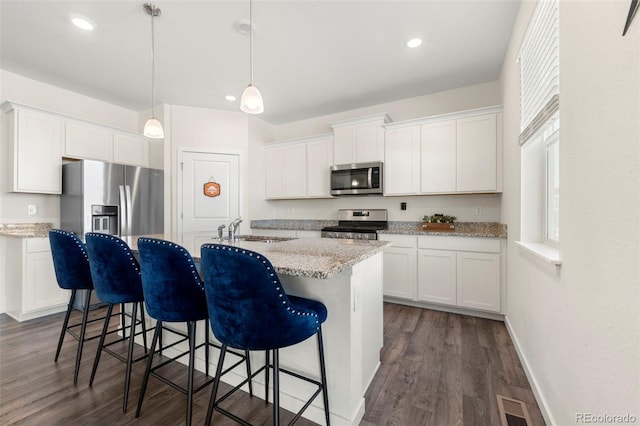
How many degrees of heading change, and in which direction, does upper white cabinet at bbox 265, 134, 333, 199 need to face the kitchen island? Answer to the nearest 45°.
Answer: approximately 45° to its left

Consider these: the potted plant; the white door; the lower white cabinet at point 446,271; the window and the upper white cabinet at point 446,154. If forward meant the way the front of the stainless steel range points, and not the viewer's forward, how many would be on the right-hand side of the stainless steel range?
1

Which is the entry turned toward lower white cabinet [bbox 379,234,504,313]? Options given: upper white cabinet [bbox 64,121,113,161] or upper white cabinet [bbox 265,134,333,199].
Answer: upper white cabinet [bbox 64,121,113,161]

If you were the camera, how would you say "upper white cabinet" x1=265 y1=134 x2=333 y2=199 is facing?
facing the viewer and to the left of the viewer

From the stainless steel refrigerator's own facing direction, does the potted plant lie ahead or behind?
ahead

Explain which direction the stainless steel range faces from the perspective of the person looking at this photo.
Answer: facing the viewer

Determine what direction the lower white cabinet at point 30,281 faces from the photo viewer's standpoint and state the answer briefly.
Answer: facing the viewer and to the right of the viewer

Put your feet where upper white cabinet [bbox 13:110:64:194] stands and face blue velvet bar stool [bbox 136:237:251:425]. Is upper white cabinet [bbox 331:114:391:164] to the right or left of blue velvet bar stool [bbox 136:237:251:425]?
left

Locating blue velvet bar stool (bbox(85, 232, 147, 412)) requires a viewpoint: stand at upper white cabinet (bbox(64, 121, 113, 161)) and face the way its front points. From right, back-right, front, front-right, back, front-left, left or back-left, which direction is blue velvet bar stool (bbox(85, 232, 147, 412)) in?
front-right

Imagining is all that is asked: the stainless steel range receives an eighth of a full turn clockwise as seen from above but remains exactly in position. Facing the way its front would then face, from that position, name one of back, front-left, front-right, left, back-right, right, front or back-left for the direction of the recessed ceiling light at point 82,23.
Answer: front

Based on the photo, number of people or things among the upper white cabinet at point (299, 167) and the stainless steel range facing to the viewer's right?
0
